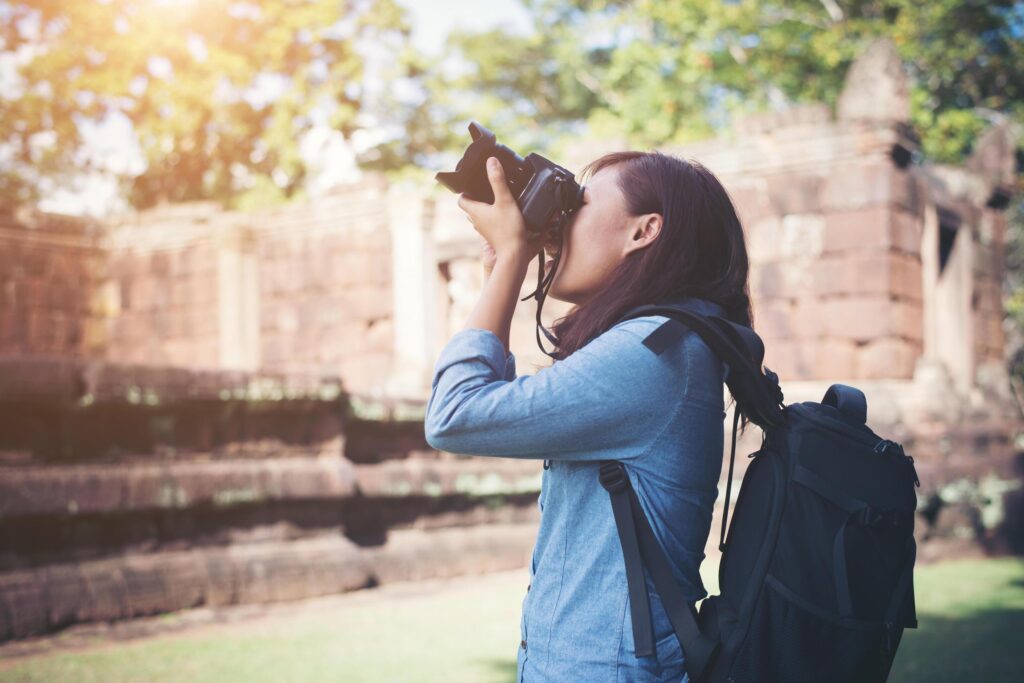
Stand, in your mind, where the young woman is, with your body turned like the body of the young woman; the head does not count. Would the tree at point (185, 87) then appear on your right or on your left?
on your right

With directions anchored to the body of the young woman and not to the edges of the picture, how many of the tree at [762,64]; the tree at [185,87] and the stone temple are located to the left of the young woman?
0

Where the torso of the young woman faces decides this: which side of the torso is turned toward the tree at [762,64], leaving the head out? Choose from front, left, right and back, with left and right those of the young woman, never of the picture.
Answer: right

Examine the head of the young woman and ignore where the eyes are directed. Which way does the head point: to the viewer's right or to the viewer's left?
to the viewer's left

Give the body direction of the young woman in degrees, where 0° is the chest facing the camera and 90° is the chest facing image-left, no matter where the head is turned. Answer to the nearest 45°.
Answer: approximately 90°
